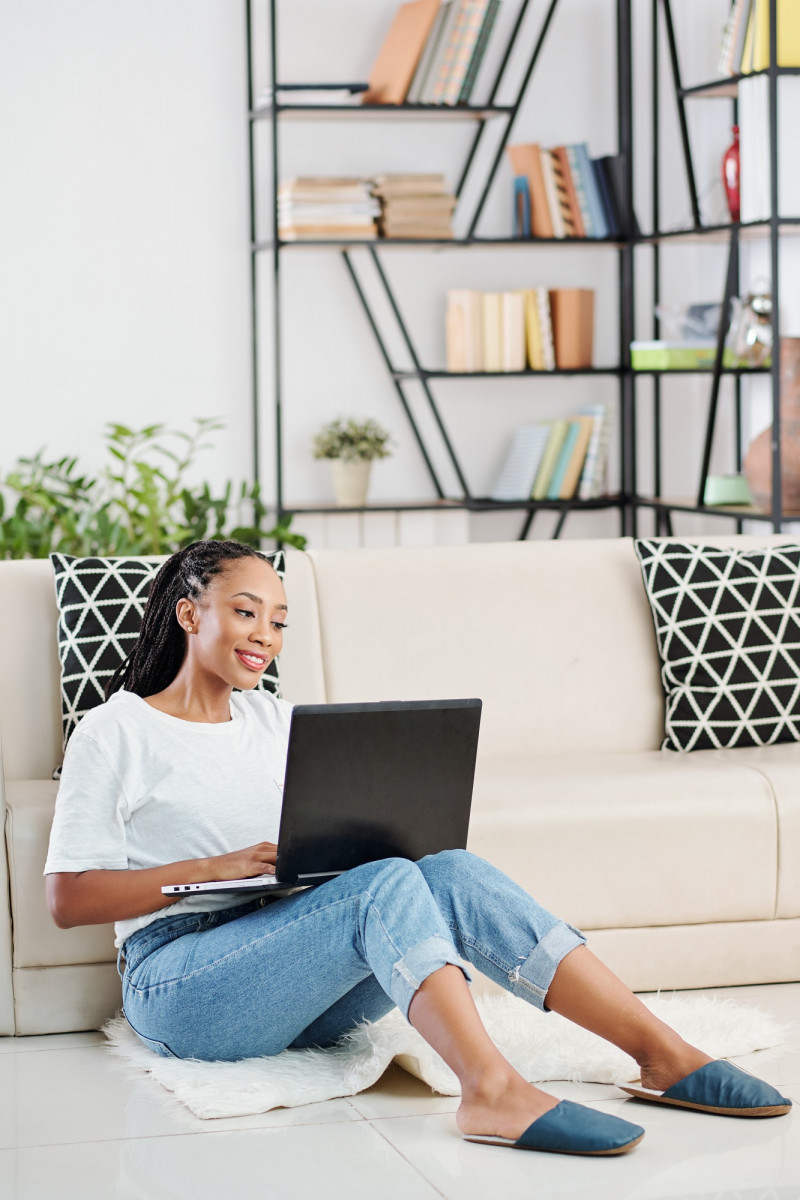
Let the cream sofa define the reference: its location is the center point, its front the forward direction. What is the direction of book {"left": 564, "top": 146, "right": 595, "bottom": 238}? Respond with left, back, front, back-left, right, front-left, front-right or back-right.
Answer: back

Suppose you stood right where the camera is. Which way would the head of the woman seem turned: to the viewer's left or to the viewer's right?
to the viewer's right

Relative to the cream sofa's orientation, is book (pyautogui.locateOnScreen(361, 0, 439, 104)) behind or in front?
behind

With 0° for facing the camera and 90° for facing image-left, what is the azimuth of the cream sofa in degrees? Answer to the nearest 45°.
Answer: approximately 0°

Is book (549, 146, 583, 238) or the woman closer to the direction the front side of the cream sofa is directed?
the woman

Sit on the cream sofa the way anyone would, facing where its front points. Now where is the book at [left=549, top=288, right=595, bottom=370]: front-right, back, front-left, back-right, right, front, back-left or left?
back

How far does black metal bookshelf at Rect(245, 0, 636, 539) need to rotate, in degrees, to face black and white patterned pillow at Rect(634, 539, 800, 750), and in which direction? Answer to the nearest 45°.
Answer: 0° — it already faces it

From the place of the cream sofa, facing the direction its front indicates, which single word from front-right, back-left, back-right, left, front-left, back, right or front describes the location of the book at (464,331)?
back

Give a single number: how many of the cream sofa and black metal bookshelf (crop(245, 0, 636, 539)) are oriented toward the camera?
2

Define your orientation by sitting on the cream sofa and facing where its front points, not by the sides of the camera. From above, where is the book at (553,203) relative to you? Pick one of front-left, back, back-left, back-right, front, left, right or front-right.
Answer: back

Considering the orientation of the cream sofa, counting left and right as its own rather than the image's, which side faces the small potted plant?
back
